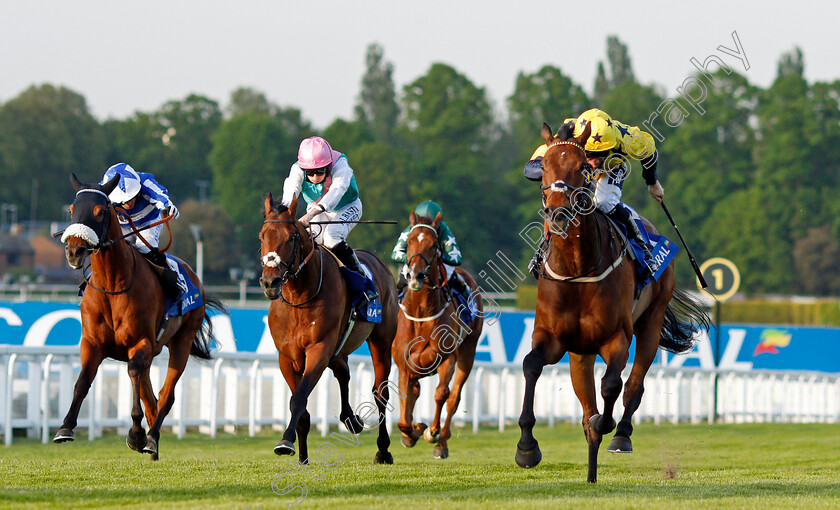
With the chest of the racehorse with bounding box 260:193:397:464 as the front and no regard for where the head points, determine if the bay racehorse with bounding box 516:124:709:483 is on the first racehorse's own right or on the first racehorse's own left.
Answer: on the first racehorse's own left

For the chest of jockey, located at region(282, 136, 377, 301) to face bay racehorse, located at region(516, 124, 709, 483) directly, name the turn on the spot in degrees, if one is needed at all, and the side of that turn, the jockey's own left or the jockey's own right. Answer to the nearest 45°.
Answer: approximately 90° to the jockey's own left

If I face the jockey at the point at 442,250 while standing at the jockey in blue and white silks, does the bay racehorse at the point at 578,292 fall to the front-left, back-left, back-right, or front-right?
front-right

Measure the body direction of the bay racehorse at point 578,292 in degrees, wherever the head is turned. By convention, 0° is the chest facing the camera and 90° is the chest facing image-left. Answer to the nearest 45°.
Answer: approximately 45°

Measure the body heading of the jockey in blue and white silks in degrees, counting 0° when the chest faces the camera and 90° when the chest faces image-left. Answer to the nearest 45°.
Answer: approximately 45°

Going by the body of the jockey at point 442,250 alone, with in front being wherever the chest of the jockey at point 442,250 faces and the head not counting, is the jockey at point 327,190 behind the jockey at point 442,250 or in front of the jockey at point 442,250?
in front

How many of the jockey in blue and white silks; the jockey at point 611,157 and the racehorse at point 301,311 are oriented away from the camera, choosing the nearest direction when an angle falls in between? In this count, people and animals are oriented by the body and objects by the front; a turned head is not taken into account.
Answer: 0

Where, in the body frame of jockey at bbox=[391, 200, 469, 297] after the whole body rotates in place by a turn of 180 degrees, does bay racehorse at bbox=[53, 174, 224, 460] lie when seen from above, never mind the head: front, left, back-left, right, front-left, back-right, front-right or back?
back-left

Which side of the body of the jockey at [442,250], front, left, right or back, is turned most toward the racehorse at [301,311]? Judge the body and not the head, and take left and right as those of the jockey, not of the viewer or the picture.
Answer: front

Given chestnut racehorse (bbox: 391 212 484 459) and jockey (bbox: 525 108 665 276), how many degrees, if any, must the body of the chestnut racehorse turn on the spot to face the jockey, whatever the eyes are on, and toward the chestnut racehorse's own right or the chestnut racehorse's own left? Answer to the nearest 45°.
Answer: approximately 45° to the chestnut racehorse's own left

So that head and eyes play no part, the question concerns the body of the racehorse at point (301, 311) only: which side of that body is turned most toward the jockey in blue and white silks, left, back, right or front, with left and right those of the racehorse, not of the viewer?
right

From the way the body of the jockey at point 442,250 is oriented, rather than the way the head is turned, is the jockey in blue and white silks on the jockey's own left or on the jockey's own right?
on the jockey's own right

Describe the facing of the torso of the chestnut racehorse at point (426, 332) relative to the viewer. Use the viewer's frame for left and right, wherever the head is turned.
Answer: facing the viewer

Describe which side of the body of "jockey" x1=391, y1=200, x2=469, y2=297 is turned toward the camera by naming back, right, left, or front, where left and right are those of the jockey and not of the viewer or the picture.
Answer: front

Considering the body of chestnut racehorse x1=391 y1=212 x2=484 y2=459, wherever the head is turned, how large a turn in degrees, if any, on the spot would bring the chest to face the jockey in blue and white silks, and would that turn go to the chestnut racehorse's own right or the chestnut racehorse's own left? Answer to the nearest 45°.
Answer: approximately 45° to the chestnut racehorse's own right

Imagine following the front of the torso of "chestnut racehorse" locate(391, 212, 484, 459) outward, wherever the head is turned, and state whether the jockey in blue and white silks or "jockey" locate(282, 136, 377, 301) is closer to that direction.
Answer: the jockey
